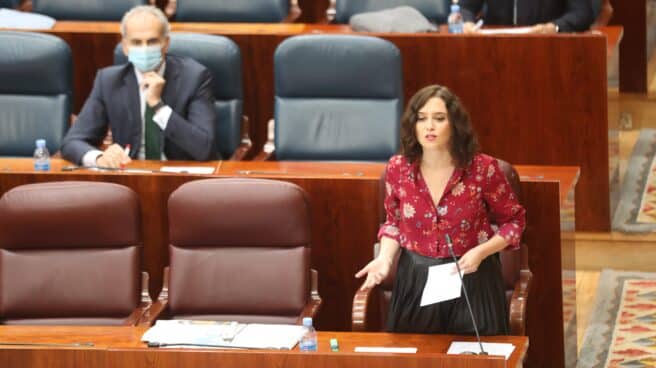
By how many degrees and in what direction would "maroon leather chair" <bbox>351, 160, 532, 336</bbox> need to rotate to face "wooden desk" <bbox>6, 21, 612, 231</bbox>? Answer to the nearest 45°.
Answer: approximately 180°

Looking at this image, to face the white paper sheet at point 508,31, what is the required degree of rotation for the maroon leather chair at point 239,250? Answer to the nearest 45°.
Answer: approximately 135° to its left

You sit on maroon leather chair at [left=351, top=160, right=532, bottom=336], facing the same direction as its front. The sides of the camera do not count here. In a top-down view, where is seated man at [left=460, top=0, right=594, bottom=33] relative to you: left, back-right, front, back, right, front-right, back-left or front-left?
back

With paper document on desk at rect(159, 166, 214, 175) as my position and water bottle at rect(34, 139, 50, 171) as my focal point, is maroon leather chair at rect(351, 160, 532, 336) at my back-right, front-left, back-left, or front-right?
back-left

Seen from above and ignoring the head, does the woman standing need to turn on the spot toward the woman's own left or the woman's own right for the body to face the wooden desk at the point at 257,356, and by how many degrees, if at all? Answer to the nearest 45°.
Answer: approximately 45° to the woman's own right

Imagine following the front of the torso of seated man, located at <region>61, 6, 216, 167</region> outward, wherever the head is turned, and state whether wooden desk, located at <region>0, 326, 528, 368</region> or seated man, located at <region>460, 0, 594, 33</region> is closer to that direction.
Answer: the wooden desk
